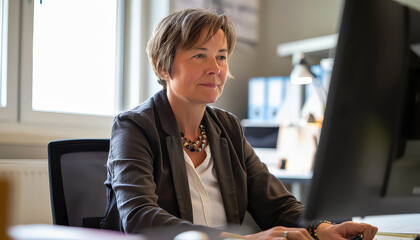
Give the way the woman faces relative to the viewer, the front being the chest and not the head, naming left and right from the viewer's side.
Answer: facing the viewer and to the right of the viewer

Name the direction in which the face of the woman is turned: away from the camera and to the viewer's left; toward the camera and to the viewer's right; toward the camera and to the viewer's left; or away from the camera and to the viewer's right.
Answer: toward the camera and to the viewer's right

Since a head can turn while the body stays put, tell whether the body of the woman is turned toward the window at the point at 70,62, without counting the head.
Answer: no

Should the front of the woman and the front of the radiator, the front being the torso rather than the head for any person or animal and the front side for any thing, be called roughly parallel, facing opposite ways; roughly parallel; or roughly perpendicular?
roughly parallel

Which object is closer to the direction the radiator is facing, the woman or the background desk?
the woman

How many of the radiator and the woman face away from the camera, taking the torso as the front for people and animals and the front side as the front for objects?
0

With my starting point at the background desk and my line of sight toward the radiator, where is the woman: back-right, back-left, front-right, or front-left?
front-left

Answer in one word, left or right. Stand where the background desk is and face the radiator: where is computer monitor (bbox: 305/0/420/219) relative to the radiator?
left

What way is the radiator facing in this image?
toward the camera

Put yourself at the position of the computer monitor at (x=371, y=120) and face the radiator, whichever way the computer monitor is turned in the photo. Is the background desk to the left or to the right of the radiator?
right

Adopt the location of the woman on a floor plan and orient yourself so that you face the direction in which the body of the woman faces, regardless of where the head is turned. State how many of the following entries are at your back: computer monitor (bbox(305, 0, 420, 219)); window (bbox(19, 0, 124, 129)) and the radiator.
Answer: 2

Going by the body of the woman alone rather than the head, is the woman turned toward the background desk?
no

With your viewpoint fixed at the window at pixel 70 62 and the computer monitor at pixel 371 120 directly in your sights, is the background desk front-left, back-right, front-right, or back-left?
front-left

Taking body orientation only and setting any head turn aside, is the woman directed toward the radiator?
no

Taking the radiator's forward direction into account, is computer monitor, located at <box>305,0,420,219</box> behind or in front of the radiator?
in front

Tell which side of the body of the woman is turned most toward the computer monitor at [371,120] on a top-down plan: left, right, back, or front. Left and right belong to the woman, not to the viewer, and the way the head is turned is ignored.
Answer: front
